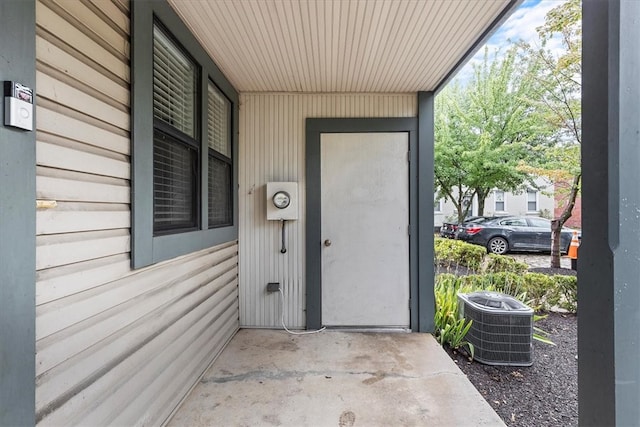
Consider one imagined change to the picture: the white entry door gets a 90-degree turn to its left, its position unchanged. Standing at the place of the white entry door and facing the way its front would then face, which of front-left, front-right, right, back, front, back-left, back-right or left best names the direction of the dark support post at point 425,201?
front

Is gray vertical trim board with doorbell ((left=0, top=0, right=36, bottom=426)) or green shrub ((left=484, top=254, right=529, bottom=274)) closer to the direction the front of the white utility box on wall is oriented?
the gray vertical trim board with doorbell

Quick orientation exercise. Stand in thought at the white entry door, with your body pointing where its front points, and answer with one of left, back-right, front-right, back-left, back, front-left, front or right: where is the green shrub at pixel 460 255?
back-left

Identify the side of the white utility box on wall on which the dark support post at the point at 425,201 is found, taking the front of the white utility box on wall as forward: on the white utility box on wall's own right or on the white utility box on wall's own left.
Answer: on the white utility box on wall's own left

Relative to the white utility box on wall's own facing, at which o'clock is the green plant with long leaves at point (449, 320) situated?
The green plant with long leaves is roughly at 9 o'clock from the white utility box on wall.

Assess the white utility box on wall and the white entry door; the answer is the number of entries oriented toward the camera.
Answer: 2

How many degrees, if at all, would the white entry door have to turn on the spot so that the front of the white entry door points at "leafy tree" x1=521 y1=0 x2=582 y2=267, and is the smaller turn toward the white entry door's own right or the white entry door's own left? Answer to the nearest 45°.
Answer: approximately 135° to the white entry door's own left

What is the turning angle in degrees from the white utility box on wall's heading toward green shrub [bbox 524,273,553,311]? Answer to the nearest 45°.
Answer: approximately 90° to its left

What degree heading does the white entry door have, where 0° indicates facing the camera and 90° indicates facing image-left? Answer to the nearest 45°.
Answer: approximately 0°

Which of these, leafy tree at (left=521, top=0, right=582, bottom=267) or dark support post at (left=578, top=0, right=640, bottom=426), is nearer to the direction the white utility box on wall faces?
the dark support post
